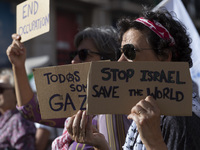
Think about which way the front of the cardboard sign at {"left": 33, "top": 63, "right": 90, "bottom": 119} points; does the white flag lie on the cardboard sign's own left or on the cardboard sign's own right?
on the cardboard sign's own left

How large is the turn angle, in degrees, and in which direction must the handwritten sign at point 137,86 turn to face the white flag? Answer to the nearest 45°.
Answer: approximately 180°

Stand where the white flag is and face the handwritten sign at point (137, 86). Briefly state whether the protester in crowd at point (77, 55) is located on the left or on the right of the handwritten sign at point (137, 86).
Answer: right

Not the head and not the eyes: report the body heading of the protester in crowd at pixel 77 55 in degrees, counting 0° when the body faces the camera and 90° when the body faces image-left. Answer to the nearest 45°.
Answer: approximately 45°

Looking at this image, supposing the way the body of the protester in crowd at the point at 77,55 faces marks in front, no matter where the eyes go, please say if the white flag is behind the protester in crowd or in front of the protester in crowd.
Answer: behind

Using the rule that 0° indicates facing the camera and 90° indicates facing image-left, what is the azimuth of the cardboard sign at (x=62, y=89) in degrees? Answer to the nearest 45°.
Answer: approximately 0°
